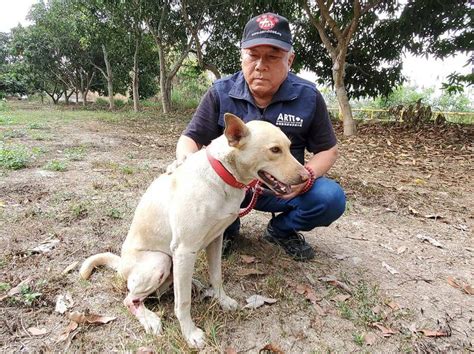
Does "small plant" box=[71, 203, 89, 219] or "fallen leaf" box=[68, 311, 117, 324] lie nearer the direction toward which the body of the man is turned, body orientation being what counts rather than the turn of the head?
the fallen leaf

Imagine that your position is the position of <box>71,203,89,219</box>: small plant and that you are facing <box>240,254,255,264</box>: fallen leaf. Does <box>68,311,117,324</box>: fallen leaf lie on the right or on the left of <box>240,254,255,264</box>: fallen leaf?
right

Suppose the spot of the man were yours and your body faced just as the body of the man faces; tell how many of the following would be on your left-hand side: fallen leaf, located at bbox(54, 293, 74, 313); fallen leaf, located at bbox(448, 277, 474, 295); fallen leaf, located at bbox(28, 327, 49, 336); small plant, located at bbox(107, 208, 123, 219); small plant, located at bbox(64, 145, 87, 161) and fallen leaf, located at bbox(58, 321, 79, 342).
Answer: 1

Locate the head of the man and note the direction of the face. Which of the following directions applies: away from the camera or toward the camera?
toward the camera

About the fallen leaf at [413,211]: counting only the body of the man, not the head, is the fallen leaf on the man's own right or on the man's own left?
on the man's own left

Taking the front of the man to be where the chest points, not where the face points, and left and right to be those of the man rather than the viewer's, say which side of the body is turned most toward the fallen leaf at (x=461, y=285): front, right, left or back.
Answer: left

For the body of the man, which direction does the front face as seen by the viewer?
toward the camera

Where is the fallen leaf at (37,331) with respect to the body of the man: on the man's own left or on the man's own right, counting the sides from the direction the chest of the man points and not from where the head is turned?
on the man's own right

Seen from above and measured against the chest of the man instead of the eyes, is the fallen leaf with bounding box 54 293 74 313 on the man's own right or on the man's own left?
on the man's own right

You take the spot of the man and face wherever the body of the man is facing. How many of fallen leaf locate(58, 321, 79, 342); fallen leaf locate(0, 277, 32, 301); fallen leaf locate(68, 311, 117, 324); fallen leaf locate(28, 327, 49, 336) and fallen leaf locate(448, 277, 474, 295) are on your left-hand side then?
1

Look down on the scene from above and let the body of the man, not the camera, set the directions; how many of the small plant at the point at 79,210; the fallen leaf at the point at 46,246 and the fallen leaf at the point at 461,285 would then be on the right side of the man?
2

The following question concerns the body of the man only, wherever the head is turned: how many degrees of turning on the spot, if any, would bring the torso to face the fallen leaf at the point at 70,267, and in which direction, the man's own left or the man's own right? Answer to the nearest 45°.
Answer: approximately 90° to the man's own right

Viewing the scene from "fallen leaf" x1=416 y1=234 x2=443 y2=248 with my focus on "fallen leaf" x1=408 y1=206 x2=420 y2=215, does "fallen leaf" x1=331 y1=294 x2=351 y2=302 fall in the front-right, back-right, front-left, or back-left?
back-left
